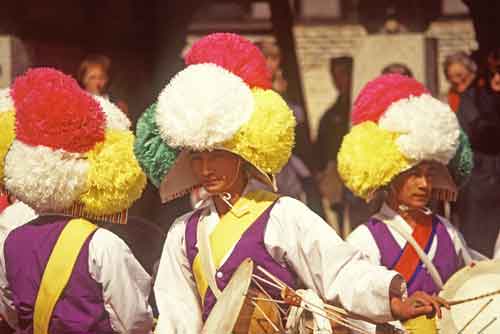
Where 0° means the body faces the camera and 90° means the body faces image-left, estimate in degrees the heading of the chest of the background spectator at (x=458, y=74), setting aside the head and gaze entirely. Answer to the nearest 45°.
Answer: approximately 0°

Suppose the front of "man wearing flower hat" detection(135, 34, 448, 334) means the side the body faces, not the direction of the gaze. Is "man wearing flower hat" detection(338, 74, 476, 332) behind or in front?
behind

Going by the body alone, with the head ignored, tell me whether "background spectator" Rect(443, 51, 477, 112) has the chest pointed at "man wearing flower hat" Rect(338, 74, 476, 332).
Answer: yes

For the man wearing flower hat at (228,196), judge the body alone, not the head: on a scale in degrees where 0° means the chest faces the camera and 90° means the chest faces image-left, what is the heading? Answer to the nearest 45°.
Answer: approximately 45°
